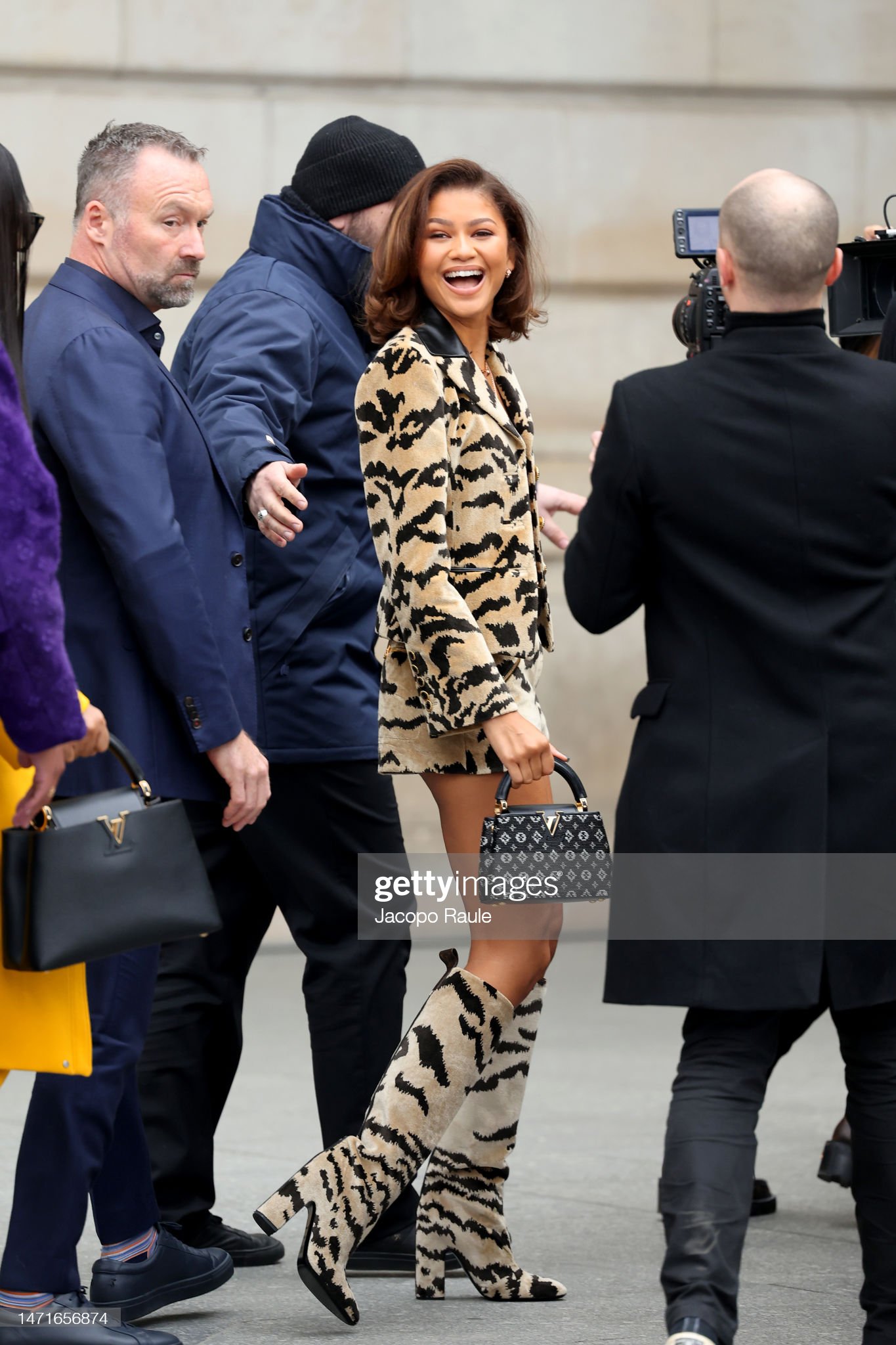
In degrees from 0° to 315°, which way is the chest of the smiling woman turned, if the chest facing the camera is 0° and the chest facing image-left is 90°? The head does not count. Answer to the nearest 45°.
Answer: approximately 315°

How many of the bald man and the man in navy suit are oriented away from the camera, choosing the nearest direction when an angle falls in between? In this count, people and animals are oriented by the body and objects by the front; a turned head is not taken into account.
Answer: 1

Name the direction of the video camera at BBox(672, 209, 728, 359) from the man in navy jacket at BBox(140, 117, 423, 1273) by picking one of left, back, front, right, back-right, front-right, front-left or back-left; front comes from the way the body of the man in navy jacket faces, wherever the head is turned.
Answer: front-left

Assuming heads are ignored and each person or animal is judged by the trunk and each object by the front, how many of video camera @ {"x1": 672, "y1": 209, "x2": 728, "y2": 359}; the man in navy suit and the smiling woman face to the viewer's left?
1

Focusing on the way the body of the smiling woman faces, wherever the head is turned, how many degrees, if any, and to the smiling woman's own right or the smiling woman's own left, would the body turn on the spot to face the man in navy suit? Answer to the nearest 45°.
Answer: approximately 135° to the smiling woman's own right

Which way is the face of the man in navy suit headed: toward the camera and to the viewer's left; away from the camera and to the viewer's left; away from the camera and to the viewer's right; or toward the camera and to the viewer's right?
toward the camera and to the viewer's right

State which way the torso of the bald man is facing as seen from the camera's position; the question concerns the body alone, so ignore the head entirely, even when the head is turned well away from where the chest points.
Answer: away from the camera

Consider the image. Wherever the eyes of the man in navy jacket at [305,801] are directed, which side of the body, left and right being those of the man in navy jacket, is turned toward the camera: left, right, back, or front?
right

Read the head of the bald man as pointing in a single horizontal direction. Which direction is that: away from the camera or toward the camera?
away from the camera
